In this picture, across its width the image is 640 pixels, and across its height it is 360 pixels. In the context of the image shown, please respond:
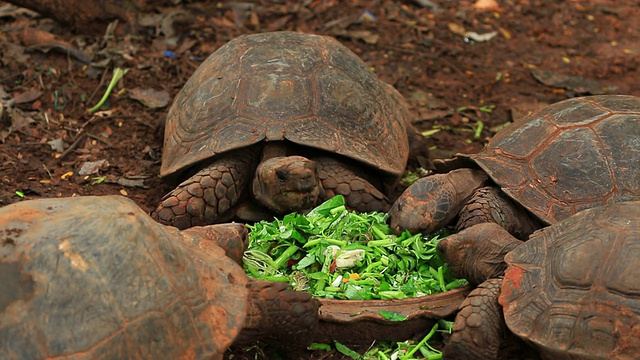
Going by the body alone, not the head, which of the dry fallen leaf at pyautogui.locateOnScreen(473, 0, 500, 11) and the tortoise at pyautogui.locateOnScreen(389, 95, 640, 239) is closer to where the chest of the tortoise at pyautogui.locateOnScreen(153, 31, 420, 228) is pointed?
the tortoise

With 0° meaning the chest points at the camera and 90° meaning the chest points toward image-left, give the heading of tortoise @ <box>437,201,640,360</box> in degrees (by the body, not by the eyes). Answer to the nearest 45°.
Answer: approximately 90°

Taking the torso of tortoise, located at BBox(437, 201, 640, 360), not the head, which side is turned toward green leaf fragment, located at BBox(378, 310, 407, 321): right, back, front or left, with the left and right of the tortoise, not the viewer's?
front

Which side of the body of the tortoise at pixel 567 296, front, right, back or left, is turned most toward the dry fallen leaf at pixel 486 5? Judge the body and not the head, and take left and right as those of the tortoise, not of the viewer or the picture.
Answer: right

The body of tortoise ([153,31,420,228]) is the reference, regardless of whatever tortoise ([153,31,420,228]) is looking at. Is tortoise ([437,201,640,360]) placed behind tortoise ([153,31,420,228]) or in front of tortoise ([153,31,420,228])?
in front

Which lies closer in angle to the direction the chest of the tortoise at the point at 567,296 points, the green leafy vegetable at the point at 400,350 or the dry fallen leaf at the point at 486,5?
the green leafy vegetable

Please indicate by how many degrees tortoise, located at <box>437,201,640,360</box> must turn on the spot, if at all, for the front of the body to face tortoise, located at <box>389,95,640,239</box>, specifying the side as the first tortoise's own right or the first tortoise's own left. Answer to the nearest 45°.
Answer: approximately 90° to the first tortoise's own right

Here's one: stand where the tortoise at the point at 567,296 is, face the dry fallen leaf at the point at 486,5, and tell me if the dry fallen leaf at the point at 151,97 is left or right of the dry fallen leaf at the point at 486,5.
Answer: left

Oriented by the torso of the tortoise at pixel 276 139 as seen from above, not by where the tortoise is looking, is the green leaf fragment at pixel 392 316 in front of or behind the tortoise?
in front

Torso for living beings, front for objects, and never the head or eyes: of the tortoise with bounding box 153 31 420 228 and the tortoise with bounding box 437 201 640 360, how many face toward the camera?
1

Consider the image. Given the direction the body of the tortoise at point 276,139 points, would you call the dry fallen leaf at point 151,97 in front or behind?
behind

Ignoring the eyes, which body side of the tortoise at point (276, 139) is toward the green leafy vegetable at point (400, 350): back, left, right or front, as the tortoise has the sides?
front

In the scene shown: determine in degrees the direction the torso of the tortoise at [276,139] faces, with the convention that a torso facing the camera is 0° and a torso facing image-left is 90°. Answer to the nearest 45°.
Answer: approximately 0°
